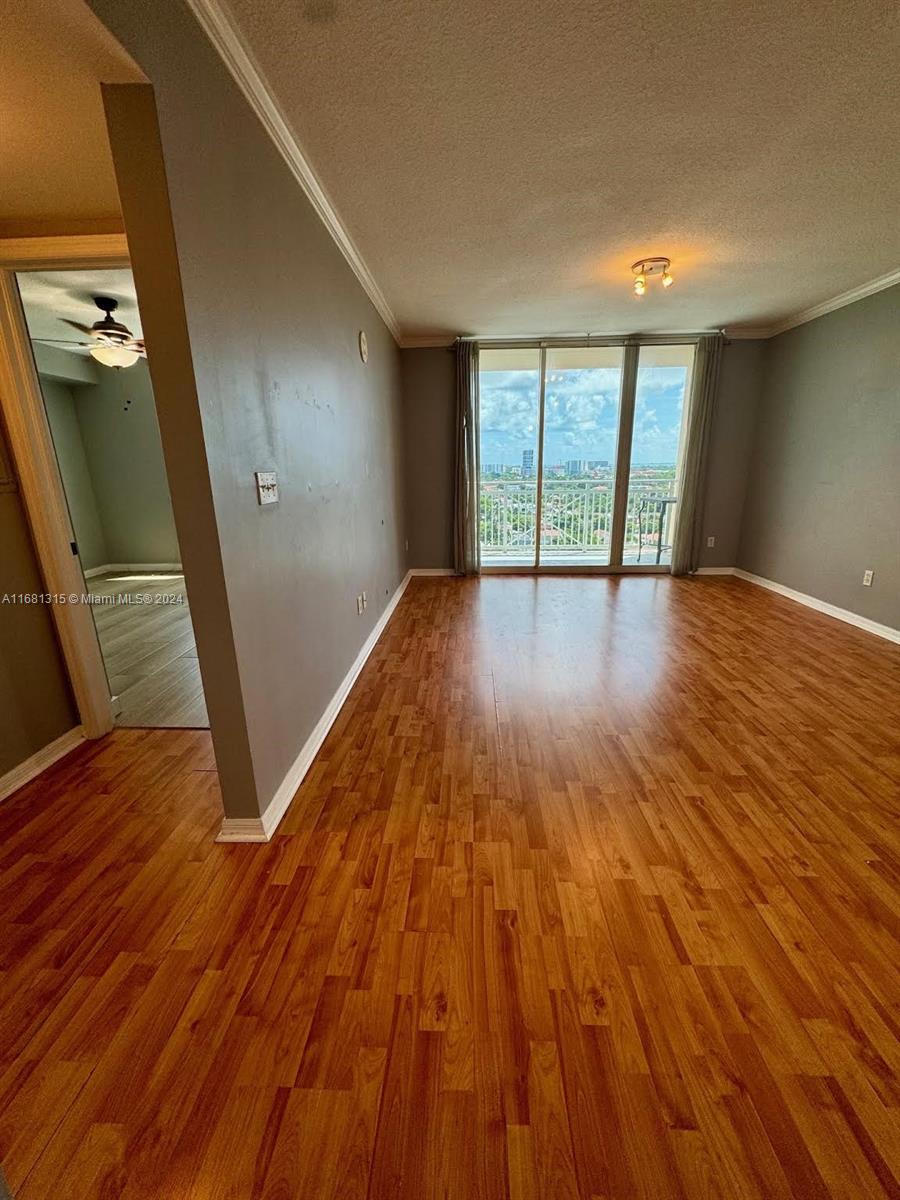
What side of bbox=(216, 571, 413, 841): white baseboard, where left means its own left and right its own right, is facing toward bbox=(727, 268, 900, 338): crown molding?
front

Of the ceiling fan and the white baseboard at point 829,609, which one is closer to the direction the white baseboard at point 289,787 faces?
the white baseboard

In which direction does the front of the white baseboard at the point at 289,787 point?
to the viewer's right

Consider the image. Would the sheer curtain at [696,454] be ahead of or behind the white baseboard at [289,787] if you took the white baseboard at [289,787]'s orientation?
ahead

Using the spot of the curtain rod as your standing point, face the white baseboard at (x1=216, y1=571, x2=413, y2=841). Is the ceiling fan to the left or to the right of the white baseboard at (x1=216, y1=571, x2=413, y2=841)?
right

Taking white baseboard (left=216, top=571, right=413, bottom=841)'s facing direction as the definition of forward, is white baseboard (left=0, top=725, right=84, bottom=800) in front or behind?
behind

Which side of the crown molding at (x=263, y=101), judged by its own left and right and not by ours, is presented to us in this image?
right
